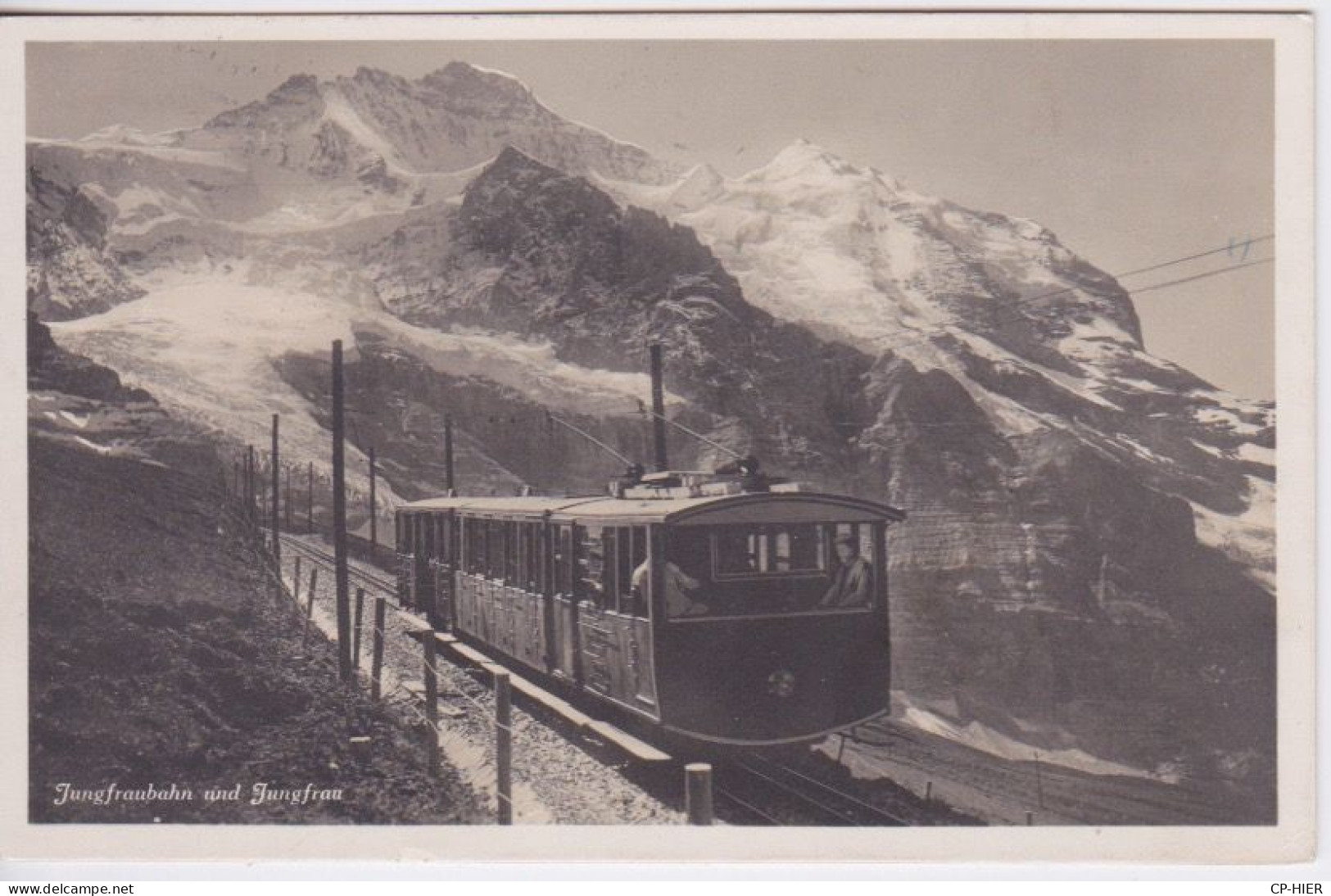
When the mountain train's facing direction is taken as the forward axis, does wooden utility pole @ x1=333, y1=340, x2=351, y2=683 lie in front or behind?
behind

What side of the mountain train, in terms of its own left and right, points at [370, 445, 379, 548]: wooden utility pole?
back

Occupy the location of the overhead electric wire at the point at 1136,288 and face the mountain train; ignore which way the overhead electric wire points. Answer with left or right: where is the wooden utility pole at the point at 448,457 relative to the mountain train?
right

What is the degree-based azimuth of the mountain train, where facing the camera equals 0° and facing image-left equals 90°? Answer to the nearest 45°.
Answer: approximately 315°

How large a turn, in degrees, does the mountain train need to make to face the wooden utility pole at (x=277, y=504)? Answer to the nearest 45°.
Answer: approximately 180°
